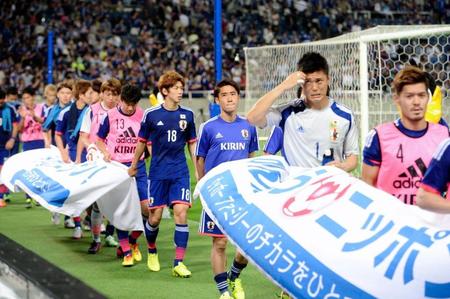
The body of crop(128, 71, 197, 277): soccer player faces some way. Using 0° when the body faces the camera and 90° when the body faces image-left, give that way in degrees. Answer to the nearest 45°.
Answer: approximately 0°

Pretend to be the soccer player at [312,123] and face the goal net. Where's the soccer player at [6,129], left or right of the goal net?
left

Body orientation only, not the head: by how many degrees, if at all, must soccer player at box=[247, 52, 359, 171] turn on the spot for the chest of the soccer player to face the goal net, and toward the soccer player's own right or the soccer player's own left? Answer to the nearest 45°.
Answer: approximately 180°

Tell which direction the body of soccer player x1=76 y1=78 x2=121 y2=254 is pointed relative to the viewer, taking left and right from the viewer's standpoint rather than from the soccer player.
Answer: facing the viewer and to the right of the viewer

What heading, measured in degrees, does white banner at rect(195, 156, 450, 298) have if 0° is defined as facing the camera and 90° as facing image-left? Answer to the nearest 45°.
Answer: approximately 45°

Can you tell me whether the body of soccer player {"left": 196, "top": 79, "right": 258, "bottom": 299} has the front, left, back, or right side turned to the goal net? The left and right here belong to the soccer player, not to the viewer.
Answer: back

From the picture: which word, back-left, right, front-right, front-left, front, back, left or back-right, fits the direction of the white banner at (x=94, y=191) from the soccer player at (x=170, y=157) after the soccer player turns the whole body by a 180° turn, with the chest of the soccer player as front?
front-left

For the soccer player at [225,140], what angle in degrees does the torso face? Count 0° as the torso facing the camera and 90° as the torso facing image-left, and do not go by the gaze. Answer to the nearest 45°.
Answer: approximately 0°

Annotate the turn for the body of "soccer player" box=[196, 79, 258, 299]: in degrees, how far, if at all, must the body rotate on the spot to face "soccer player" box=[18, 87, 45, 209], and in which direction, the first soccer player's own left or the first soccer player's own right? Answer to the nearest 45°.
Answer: approximately 135° to the first soccer player's own right
